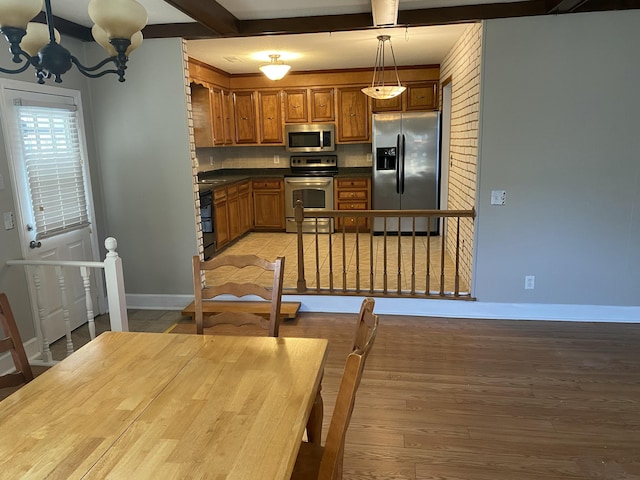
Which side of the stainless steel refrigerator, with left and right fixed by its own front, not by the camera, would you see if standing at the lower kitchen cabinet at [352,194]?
right

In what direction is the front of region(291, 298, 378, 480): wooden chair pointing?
to the viewer's left

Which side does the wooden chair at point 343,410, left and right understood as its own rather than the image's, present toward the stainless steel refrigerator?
right

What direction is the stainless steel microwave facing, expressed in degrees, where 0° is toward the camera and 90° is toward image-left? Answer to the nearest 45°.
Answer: approximately 0°

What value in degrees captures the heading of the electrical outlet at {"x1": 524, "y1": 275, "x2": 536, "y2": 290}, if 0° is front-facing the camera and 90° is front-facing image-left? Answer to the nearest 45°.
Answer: approximately 0°

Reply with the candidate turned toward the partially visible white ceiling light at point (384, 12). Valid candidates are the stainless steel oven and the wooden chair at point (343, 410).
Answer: the stainless steel oven

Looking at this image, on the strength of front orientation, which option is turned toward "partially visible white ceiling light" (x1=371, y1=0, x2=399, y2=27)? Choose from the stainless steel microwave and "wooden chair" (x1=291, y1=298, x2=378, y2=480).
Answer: the stainless steel microwave

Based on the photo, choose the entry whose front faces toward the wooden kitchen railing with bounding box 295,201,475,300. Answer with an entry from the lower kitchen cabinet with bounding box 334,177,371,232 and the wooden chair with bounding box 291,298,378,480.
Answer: the lower kitchen cabinet

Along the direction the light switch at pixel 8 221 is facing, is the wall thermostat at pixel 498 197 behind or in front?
in front

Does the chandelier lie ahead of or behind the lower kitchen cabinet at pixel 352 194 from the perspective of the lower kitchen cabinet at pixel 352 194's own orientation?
ahead

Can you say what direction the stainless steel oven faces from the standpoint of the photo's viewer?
facing the viewer
